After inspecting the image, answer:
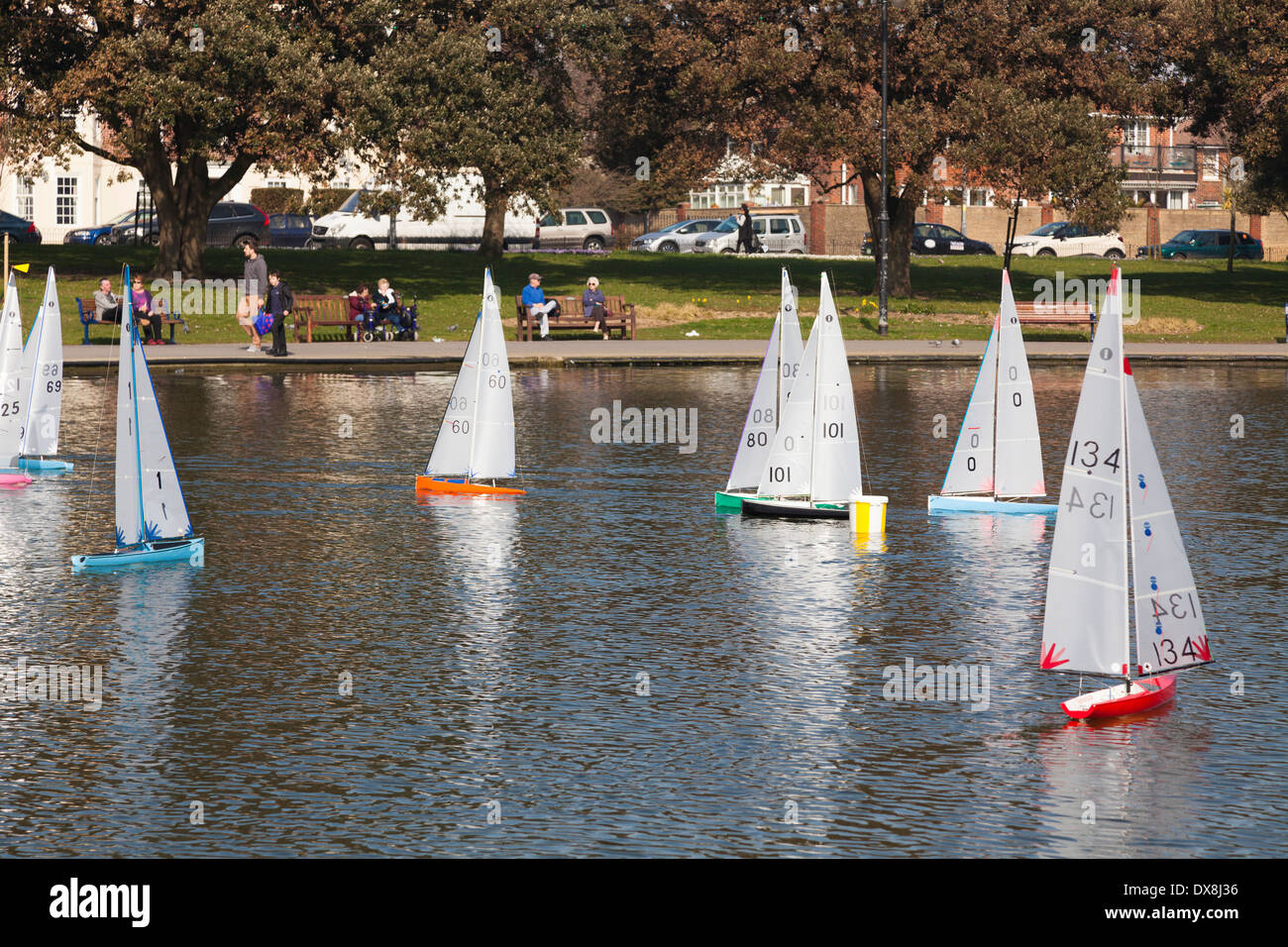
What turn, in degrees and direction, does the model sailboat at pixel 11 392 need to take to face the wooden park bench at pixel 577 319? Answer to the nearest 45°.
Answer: approximately 135° to its right

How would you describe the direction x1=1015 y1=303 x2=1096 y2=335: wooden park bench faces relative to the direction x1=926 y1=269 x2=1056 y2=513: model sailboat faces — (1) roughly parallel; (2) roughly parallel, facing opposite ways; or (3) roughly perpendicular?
roughly perpendicular

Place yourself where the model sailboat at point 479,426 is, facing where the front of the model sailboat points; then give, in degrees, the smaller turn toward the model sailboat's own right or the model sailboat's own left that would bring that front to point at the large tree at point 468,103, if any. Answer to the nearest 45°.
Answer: approximately 90° to the model sailboat's own right

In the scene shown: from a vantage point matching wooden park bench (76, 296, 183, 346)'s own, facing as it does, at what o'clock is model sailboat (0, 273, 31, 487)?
The model sailboat is roughly at 12 o'clock from the wooden park bench.

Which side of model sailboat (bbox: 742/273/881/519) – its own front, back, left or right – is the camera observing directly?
left

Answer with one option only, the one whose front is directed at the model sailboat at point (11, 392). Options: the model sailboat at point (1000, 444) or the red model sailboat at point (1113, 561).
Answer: the model sailboat at point (1000, 444)

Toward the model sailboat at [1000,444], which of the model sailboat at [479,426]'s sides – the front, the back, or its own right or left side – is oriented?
back

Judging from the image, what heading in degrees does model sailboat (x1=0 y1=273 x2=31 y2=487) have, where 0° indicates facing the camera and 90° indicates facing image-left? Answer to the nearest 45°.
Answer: approximately 90°
